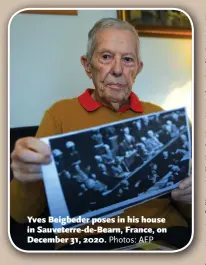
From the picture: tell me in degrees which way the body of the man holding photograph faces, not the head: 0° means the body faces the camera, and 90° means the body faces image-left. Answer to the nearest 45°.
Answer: approximately 0°
